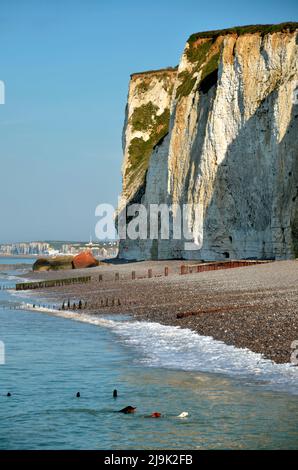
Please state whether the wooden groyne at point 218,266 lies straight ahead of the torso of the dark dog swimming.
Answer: no
